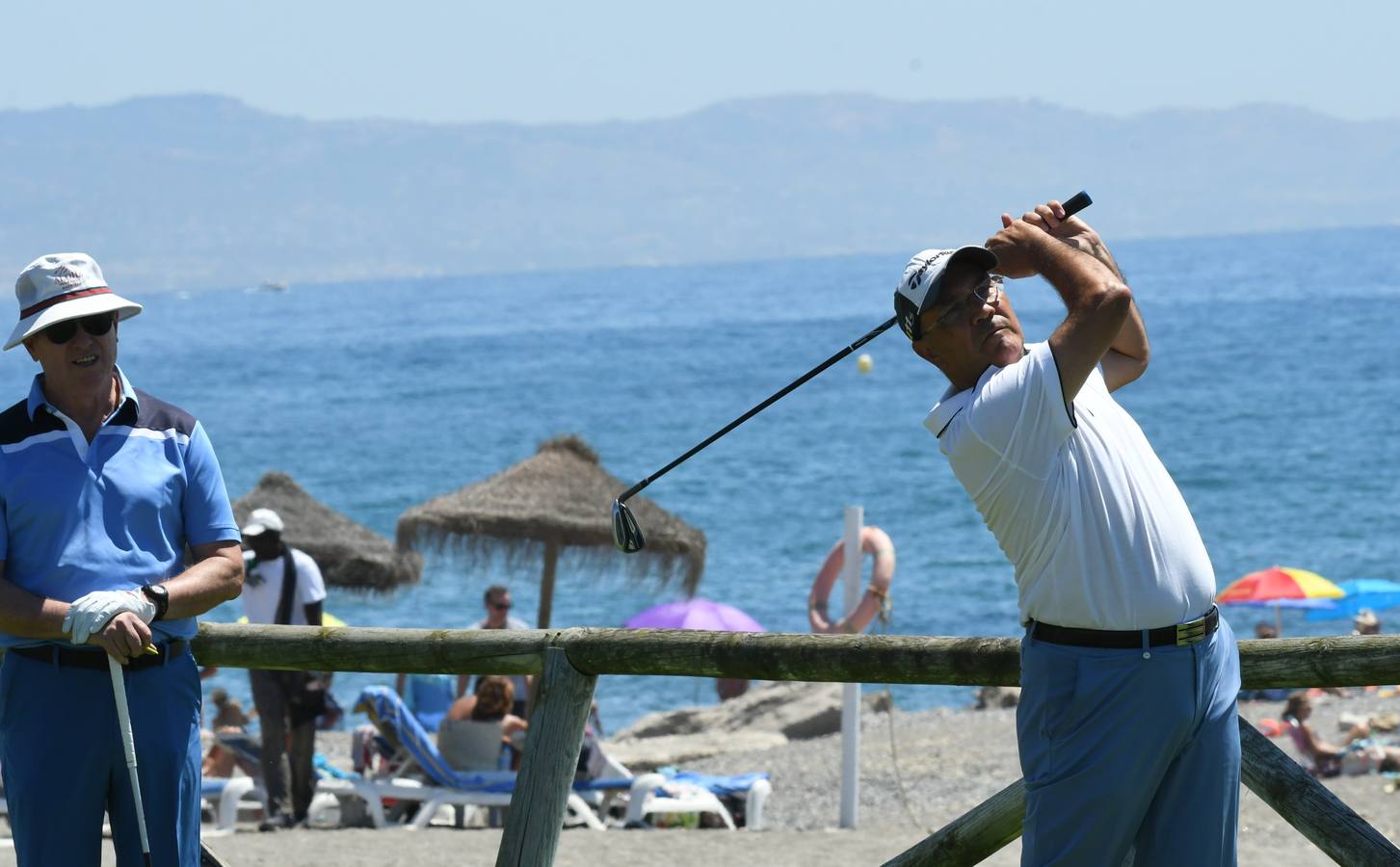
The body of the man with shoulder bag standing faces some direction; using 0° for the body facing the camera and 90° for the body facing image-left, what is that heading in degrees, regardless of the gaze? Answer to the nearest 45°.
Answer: approximately 45°

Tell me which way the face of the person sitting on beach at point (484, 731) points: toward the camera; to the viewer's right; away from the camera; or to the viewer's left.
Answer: away from the camera

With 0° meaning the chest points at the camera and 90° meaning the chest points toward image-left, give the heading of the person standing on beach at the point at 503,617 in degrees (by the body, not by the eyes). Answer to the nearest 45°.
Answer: approximately 0°

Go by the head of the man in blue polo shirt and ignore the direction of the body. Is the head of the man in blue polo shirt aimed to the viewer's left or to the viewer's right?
to the viewer's right

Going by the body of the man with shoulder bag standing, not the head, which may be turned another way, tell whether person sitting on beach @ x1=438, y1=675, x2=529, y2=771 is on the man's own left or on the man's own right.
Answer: on the man's own left

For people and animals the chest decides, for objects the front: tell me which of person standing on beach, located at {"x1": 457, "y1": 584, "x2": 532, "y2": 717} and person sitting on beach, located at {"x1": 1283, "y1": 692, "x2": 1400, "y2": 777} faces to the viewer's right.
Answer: person sitting on beach, located at {"x1": 1283, "y1": 692, "x2": 1400, "y2": 777}

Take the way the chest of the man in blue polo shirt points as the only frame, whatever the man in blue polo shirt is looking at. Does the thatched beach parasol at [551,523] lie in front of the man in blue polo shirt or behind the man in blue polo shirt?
behind

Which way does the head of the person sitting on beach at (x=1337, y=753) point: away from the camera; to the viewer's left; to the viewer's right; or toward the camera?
to the viewer's right

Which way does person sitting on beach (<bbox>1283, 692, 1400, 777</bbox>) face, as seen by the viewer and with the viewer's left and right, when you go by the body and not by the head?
facing to the right of the viewer

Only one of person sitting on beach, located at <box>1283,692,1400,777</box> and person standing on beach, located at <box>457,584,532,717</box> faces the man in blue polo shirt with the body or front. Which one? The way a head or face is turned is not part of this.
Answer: person standing on beach, located at <box>457,584,532,717</box>

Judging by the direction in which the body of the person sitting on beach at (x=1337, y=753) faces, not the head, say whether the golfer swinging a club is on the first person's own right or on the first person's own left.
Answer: on the first person's own right

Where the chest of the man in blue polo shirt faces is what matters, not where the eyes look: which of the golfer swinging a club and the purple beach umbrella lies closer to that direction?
the golfer swinging a club
